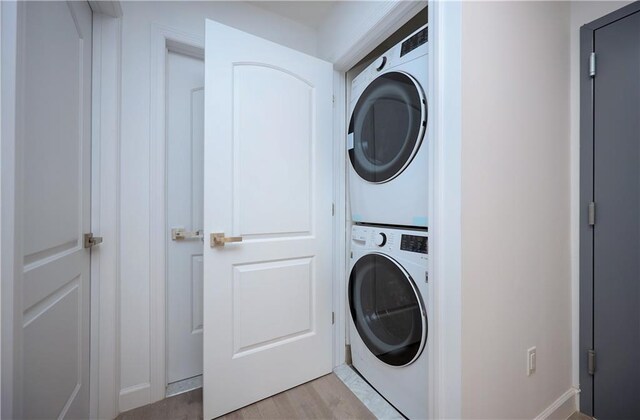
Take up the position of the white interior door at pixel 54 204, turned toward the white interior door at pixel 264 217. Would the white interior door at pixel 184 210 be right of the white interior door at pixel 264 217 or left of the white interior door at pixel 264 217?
left

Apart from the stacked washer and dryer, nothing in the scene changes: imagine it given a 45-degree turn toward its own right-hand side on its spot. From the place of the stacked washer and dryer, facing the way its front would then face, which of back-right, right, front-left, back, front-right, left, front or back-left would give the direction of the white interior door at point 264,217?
front

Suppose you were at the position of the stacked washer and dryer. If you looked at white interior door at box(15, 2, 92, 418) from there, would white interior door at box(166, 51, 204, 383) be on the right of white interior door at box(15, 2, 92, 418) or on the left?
right

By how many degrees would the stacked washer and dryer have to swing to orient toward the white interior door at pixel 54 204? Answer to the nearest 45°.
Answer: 0° — it already faces it

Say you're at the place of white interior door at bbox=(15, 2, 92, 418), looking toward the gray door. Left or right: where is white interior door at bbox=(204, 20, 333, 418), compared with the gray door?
left

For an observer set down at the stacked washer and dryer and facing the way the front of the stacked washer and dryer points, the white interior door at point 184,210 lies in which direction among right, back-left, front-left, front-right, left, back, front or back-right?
front-right
